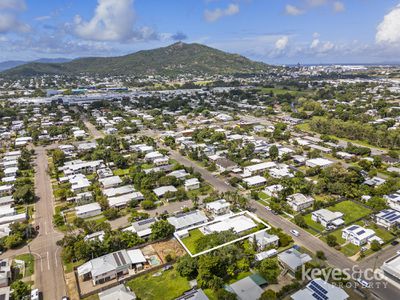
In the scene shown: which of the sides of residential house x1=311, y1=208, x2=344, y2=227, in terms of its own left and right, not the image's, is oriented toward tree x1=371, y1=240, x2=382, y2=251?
left

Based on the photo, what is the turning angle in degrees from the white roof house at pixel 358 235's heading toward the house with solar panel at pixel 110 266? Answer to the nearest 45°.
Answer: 0° — it already faces it

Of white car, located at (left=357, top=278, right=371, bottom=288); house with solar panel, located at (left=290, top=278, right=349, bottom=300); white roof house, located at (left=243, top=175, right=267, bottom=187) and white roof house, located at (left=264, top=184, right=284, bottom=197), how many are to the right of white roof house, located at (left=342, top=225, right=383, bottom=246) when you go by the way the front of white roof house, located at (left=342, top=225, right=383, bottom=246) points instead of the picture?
2

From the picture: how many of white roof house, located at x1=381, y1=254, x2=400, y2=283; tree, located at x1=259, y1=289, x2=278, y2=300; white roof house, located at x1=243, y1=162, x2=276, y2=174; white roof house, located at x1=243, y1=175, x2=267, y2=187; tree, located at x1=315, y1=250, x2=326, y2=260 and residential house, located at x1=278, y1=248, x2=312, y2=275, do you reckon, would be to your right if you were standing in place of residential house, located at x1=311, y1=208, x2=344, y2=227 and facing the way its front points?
2

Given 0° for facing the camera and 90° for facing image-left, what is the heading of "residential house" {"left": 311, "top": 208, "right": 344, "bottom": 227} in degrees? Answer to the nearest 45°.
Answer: approximately 45°

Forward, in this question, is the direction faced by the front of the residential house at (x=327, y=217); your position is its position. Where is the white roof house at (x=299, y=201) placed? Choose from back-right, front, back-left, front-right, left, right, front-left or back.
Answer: right

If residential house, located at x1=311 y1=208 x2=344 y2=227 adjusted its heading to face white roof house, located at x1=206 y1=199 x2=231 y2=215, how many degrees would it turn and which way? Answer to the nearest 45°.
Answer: approximately 45° to its right

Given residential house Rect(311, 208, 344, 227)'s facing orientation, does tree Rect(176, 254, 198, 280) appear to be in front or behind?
in front

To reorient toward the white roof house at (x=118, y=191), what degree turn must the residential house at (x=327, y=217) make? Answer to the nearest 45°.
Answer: approximately 45° to its right

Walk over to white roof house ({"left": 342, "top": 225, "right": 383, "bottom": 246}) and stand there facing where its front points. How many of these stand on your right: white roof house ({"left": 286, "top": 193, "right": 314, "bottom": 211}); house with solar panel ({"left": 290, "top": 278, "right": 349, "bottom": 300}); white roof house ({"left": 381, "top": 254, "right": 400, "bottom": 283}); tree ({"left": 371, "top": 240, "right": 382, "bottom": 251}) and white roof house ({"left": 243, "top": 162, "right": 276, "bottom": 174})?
2

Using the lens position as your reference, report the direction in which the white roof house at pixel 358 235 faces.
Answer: facing the viewer and to the left of the viewer

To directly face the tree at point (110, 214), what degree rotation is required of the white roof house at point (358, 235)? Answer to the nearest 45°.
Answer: approximately 45° to its right

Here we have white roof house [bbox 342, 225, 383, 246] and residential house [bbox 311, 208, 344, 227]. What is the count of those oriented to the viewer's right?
0
